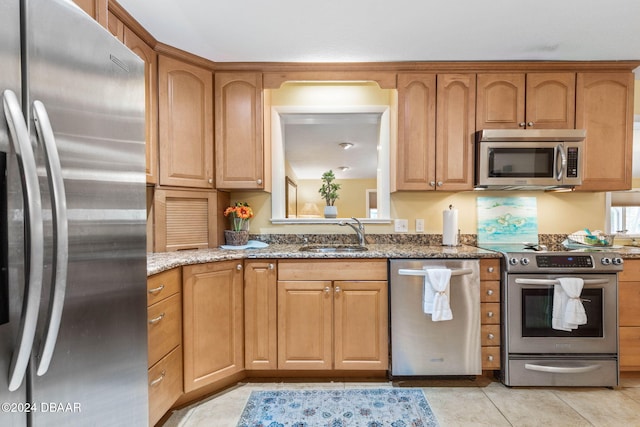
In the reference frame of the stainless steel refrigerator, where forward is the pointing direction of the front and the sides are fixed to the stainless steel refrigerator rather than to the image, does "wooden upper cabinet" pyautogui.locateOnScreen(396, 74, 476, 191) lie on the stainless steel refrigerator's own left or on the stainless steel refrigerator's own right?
on the stainless steel refrigerator's own left

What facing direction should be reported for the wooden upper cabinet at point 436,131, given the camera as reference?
facing the viewer

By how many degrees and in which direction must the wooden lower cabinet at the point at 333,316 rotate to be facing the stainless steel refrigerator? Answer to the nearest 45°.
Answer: approximately 45° to its right

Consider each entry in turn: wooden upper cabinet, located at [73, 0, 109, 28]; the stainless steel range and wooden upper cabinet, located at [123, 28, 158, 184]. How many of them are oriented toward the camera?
1

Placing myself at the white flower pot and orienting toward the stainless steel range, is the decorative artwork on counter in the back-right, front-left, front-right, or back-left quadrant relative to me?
front-left

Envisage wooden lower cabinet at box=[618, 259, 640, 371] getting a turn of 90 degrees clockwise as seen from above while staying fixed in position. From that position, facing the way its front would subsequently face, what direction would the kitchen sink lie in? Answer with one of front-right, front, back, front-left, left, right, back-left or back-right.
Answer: front-left

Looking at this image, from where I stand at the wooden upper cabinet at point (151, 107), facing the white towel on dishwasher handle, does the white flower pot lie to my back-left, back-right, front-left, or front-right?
front-left

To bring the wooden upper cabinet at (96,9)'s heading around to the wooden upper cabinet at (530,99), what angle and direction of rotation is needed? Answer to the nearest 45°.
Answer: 0° — it already faces it

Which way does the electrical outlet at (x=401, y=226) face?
toward the camera

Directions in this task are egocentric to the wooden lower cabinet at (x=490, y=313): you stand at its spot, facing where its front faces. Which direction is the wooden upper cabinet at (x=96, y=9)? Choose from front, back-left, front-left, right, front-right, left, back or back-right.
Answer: front-right

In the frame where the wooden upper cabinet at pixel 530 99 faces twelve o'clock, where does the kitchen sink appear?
The kitchen sink is roughly at 2 o'clock from the wooden upper cabinet.

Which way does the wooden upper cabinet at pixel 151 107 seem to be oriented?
to the viewer's right

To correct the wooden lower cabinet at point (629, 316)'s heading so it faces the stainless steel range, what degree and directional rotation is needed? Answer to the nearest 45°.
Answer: approximately 45° to its right

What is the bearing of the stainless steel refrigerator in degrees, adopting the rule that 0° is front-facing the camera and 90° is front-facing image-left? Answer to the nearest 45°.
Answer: approximately 315°

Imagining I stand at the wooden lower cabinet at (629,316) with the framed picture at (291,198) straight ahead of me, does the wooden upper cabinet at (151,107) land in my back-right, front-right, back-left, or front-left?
front-left

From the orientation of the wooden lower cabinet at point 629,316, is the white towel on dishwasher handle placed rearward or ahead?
ahead
